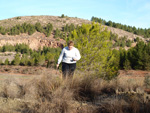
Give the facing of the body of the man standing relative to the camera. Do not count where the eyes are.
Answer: toward the camera

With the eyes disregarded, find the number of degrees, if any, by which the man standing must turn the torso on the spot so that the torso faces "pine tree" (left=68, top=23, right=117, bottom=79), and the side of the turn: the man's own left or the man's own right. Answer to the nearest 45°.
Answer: approximately 180°
